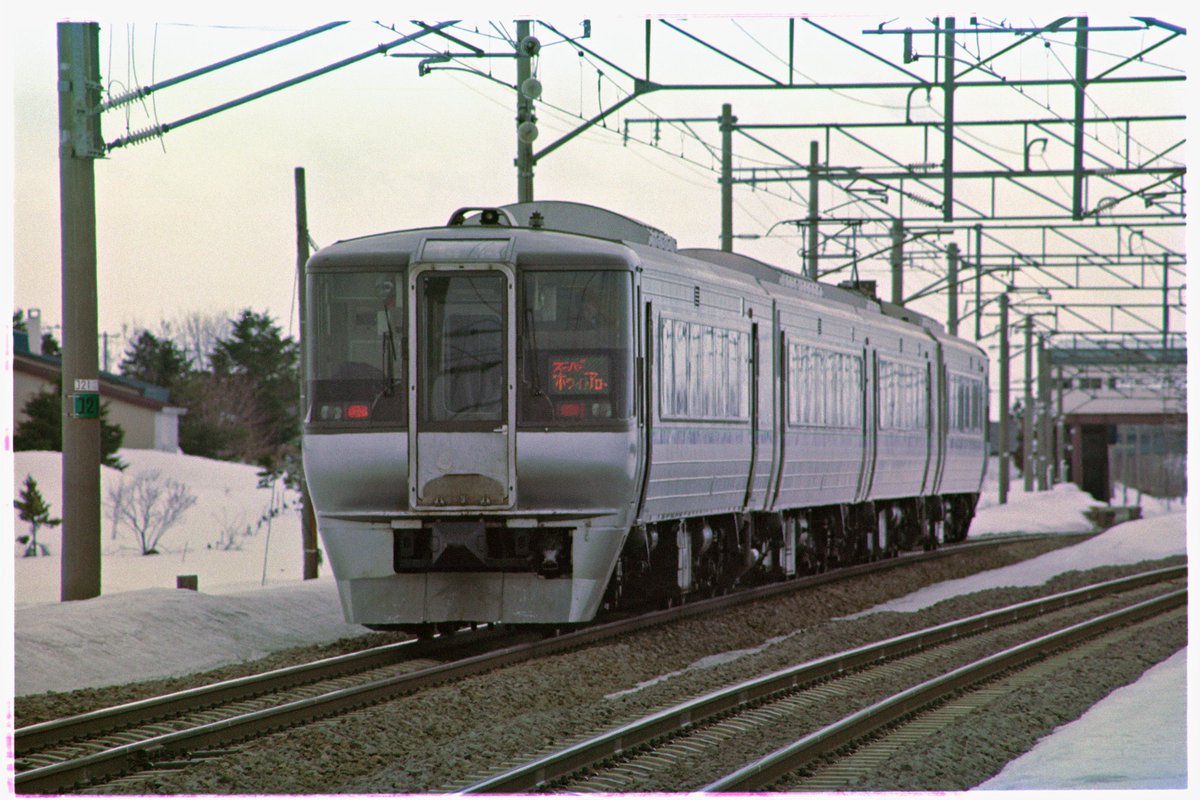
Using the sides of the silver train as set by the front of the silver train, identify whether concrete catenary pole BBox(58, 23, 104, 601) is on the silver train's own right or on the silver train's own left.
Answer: on the silver train's own right

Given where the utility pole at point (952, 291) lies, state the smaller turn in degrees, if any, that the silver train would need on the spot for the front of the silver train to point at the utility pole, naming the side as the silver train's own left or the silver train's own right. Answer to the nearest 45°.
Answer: approximately 135° to the silver train's own right

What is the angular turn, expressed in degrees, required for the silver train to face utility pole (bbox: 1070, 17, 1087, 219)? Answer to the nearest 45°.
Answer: approximately 180°

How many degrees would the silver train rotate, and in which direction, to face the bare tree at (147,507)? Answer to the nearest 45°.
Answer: approximately 135° to its right

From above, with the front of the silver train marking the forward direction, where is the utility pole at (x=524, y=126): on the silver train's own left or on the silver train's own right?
on the silver train's own right

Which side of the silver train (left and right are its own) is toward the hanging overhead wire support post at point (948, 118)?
back

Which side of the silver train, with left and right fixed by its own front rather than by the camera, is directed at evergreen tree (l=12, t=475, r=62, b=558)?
right

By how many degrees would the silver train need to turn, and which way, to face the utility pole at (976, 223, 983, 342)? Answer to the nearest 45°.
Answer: approximately 135° to its right

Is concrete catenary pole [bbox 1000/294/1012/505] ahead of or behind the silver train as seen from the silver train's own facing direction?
behind

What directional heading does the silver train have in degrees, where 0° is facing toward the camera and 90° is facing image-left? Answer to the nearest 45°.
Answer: approximately 45°
